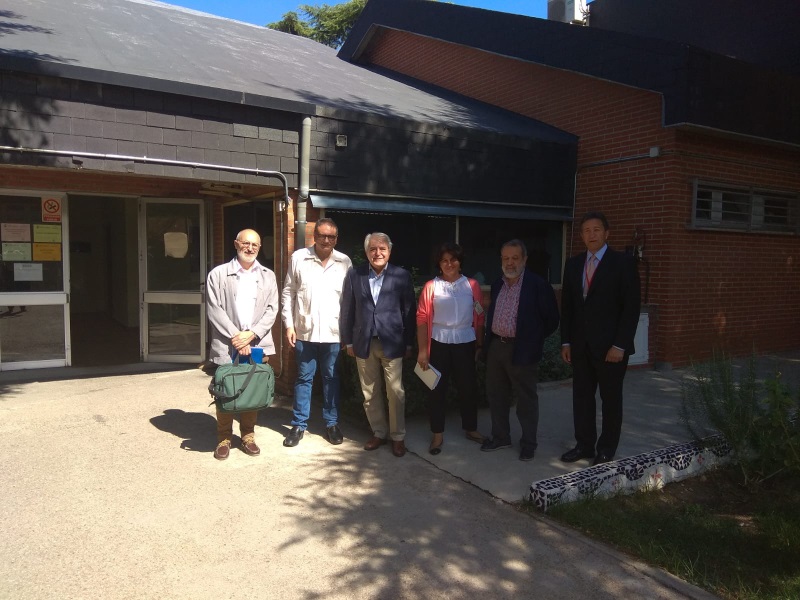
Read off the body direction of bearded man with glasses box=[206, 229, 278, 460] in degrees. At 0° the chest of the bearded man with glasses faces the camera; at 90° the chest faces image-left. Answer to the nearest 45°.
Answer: approximately 0°

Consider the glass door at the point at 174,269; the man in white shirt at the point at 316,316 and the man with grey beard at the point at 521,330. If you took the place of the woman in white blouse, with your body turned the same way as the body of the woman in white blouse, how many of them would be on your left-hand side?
1

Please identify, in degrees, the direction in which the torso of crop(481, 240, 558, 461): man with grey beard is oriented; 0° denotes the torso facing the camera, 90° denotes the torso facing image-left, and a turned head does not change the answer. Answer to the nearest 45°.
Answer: approximately 45°

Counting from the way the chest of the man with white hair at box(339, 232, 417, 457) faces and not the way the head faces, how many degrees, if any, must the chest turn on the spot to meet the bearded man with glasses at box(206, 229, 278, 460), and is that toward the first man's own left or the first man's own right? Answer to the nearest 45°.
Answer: approximately 90° to the first man's own right

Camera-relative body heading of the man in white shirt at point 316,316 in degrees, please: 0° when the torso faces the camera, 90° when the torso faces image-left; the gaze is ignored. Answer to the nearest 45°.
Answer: approximately 0°

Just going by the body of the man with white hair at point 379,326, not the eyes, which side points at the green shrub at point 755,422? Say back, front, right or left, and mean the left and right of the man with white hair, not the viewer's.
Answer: left

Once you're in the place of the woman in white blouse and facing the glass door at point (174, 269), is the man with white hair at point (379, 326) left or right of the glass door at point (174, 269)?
left
